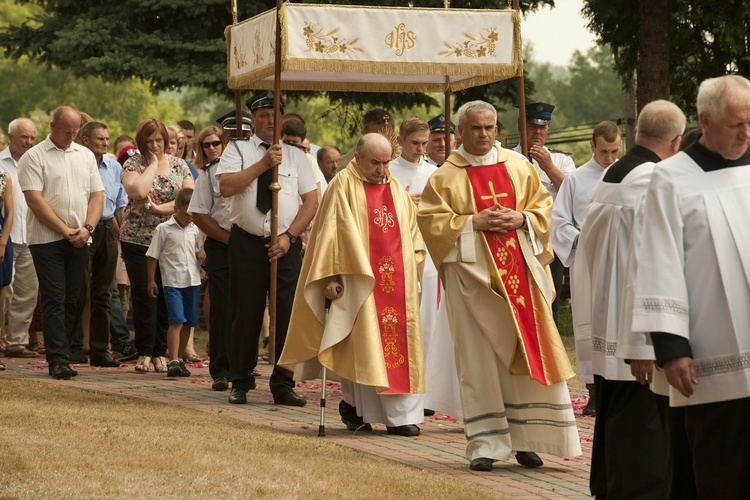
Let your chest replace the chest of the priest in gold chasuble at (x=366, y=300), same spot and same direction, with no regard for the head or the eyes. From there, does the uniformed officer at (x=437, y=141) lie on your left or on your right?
on your left

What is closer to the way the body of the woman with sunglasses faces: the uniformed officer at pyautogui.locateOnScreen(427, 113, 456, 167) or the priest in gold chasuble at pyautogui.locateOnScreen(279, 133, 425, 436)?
the priest in gold chasuble

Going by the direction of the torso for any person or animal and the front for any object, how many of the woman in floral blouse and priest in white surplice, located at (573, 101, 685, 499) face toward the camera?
1

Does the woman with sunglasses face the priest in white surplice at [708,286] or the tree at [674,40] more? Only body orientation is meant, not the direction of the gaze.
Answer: the priest in white surplice

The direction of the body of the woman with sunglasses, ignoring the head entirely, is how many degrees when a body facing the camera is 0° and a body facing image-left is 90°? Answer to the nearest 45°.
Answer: approximately 315°
